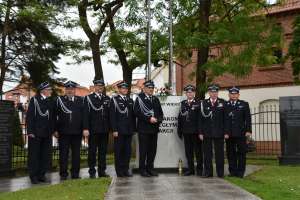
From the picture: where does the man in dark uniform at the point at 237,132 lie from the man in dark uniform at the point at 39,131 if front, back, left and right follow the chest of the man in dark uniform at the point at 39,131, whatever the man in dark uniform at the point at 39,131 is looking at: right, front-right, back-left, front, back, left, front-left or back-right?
front-left

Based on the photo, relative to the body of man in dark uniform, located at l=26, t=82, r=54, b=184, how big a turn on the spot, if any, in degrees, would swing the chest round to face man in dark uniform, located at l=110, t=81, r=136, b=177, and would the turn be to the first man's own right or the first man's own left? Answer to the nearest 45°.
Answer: approximately 45° to the first man's own left

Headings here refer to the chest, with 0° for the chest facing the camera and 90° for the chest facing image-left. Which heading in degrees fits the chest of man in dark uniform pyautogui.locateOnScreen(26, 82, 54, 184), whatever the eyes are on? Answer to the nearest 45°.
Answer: approximately 315°

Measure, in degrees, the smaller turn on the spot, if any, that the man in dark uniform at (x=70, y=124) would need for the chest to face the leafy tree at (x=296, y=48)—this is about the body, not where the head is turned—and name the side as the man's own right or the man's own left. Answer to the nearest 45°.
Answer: approximately 135° to the man's own left

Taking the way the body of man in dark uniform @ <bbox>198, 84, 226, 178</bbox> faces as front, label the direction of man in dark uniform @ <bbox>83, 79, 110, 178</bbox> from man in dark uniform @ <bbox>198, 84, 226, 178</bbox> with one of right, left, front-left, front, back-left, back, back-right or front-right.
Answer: right

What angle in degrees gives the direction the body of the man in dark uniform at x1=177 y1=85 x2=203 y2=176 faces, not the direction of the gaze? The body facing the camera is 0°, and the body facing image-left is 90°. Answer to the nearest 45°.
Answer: approximately 0°

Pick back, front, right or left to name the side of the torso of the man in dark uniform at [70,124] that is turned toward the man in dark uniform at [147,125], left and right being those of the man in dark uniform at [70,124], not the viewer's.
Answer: left

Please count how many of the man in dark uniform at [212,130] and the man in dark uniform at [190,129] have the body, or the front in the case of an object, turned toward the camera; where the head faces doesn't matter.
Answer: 2

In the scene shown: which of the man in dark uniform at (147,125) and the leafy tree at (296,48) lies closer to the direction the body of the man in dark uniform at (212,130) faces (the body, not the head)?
the man in dark uniform

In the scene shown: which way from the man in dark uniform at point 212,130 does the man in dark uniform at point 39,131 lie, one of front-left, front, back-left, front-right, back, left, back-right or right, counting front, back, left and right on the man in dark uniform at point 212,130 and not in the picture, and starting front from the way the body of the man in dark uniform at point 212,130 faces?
right

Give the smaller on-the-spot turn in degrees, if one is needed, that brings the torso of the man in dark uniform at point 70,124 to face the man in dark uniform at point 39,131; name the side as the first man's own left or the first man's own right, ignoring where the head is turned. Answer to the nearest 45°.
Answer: approximately 90° to the first man's own right

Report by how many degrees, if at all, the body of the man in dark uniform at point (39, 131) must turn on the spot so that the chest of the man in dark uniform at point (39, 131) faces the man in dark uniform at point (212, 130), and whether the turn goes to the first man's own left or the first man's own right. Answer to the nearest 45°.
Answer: approximately 45° to the first man's own left
